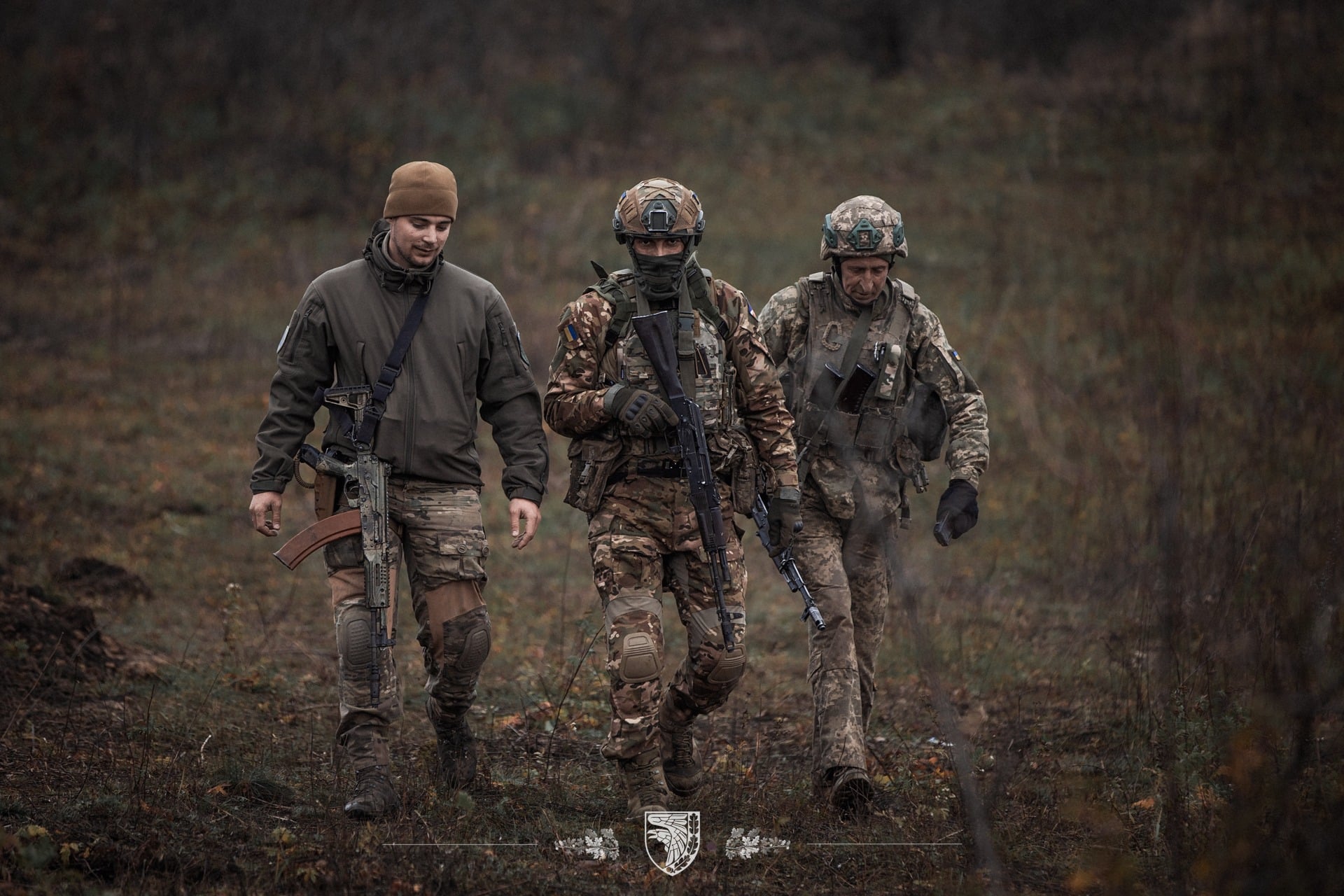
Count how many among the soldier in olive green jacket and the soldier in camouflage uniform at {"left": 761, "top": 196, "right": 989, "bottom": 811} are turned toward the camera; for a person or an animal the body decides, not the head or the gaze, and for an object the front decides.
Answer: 2

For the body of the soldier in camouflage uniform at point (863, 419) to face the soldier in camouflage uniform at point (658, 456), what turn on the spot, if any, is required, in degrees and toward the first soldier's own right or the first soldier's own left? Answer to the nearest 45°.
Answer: approximately 45° to the first soldier's own right

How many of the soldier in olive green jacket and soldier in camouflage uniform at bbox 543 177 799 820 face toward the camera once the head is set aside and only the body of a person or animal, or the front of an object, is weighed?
2

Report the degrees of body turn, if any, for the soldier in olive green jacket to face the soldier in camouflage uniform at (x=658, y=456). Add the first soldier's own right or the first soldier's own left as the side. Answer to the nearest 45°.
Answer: approximately 90° to the first soldier's own left

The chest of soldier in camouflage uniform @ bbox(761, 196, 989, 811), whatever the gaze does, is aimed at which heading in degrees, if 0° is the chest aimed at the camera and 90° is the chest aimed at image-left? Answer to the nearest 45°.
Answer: approximately 0°

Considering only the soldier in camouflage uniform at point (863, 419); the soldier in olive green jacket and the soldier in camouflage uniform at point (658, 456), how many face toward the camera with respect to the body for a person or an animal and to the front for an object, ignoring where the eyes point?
3

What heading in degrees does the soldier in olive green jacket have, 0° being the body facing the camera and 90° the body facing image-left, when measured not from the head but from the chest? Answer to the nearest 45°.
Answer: approximately 0°

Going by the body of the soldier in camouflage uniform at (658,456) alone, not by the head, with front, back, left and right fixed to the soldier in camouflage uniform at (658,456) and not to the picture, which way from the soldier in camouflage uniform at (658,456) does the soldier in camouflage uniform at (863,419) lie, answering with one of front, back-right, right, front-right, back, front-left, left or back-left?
back-left

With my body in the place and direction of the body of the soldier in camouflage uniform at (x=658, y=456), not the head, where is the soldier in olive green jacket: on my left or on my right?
on my right

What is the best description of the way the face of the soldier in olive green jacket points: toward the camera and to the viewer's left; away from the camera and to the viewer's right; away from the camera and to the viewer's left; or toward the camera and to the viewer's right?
toward the camera and to the viewer's right
